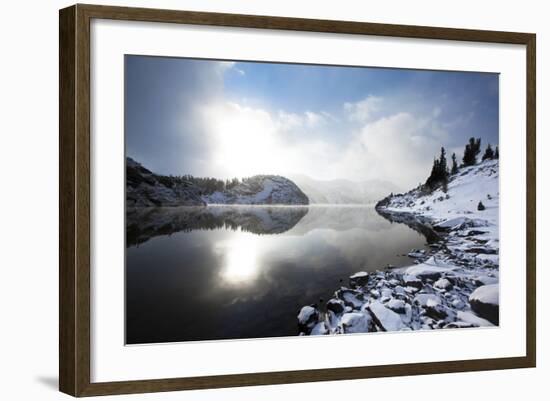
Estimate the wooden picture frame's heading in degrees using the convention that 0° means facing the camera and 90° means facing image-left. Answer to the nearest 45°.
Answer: approximately 315°
